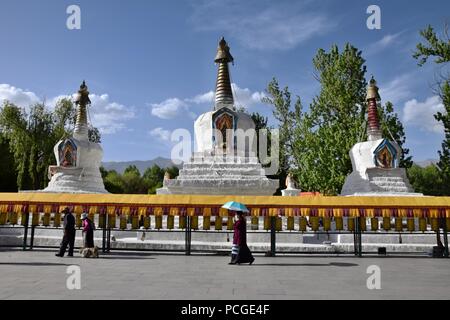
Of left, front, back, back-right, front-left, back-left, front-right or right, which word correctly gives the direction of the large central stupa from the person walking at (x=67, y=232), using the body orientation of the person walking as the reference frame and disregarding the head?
back-right

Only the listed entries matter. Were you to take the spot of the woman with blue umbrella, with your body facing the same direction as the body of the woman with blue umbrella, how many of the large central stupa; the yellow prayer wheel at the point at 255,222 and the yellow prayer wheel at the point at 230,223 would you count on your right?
3

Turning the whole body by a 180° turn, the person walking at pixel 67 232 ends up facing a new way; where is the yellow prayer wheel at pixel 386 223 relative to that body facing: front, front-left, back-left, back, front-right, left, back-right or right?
front

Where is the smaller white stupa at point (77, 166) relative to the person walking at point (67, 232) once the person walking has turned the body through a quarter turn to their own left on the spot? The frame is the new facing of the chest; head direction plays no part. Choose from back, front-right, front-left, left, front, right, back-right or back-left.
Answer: back

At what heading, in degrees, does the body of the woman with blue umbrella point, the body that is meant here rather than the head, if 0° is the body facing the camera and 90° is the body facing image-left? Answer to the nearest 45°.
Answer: approximately 90°

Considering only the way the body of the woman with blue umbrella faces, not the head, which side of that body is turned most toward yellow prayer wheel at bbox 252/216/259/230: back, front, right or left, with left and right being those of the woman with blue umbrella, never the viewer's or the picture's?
right

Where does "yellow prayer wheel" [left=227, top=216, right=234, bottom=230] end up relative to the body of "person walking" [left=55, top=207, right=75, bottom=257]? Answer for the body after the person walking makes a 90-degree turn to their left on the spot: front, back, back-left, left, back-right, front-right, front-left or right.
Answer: left

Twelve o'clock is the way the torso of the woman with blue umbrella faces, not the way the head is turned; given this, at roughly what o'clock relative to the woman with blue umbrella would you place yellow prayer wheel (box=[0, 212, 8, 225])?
The yellow prayer wheel is roughly at 1 o'clock from the woman with blue umbrella.

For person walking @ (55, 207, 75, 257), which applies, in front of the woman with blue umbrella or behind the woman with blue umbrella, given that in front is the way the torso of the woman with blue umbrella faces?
in front

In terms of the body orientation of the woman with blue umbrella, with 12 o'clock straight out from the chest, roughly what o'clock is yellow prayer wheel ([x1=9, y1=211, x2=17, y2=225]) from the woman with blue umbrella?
The yellow prayer wheel is roughly at 1 o'clock from the woman with blue umbrella.

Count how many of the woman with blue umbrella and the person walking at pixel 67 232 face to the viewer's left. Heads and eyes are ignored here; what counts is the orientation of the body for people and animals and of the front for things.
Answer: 2

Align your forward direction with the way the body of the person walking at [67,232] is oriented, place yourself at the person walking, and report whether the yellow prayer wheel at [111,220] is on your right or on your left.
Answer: on your right

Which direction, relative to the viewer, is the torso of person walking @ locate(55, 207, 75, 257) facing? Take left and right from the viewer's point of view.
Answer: facing to the left of the viewer

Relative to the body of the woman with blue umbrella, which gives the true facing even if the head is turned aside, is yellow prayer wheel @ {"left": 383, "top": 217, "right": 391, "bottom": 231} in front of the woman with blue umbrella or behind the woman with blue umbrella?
behind
